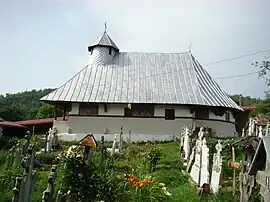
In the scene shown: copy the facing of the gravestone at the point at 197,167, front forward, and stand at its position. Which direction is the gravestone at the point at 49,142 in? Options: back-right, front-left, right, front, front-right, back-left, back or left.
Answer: right

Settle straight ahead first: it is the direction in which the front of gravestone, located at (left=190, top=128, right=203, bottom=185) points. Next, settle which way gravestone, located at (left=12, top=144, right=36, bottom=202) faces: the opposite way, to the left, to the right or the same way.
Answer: the same way

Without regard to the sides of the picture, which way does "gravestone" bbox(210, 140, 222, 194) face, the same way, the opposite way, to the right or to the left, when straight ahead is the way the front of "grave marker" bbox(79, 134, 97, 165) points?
the same way

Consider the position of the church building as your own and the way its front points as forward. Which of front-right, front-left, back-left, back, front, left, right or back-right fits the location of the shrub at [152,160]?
left

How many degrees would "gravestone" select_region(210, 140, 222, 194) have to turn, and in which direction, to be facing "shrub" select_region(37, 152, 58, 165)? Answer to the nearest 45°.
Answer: approximately 90° to its right

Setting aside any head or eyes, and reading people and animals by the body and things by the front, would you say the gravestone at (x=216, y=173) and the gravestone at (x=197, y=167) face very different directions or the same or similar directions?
same or similar directions

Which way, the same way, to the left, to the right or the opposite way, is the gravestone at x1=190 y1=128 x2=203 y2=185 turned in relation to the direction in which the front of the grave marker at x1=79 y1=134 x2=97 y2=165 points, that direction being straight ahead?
the same way

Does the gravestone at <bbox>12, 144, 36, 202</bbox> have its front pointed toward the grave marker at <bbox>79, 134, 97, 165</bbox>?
no

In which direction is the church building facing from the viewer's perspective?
to the viewer's left

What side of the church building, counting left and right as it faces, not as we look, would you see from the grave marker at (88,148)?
left

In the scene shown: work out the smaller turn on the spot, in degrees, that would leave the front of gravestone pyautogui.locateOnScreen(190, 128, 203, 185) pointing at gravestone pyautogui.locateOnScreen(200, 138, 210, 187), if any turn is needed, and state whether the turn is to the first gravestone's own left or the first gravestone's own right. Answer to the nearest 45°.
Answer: approximately 45° to the first gravestone's own left

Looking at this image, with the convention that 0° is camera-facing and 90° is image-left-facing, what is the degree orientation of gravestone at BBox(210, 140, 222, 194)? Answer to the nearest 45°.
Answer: approximately 45°

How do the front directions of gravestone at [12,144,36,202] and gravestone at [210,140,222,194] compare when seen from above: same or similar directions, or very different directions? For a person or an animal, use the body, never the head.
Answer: same or similar directions

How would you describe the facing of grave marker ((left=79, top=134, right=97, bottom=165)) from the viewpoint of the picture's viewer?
facing the viewer and to the left of the viewer

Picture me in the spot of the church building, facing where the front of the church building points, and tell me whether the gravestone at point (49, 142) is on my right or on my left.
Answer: on my left
